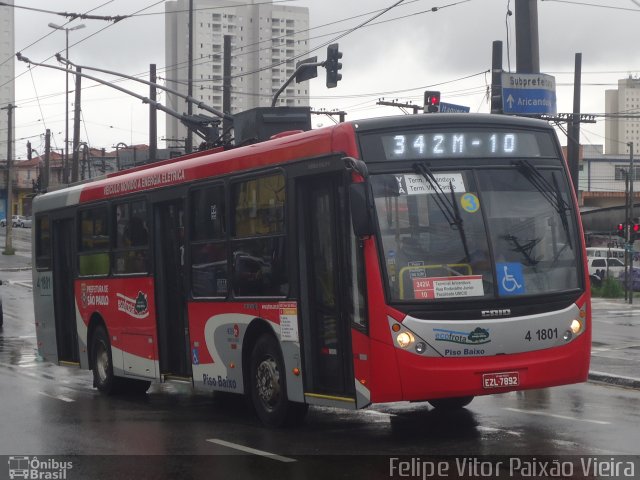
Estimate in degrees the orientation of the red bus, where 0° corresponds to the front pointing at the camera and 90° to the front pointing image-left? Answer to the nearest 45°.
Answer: approximately 315°

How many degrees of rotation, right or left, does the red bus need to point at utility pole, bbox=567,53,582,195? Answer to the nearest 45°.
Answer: approximately 135° to its left

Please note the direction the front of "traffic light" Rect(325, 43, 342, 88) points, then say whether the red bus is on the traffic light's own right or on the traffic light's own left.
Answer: on the traffic light's own right
